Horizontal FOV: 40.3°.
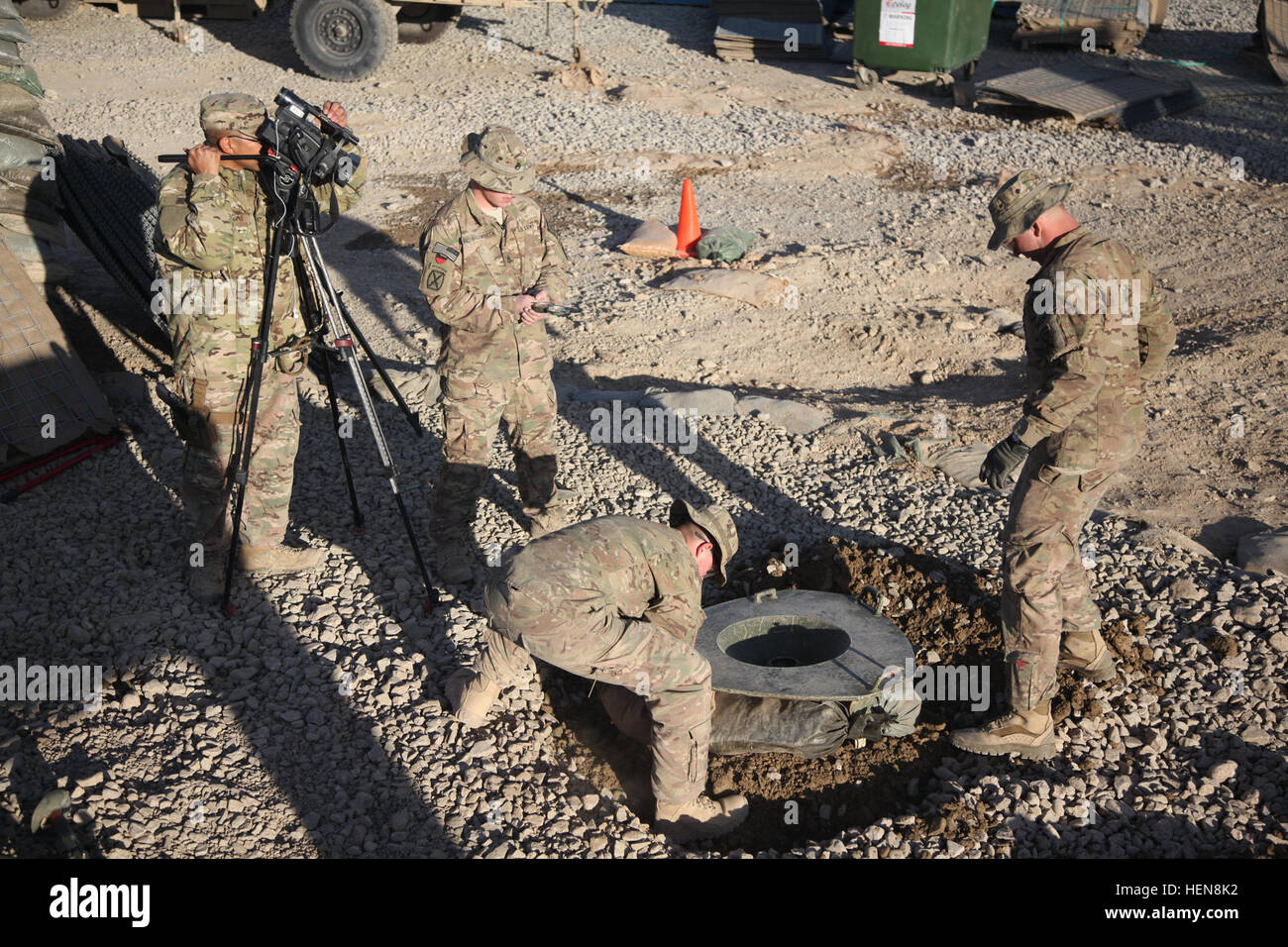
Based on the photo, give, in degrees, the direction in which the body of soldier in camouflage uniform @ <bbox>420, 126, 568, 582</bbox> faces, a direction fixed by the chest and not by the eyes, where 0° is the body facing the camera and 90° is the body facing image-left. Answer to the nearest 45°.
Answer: approximately 315°

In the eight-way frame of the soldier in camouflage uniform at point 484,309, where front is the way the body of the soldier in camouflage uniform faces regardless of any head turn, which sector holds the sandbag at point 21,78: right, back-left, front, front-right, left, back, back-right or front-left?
back

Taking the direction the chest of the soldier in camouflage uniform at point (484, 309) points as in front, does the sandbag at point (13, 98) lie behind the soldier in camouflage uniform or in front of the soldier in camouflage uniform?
behind

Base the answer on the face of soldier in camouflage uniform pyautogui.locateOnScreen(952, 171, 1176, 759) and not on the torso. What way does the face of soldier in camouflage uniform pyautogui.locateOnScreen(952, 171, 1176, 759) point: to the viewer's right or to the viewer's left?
to the viewer's left

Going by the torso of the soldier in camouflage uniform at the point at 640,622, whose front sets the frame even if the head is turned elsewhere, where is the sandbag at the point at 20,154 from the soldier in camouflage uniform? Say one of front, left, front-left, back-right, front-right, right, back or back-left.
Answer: back-left

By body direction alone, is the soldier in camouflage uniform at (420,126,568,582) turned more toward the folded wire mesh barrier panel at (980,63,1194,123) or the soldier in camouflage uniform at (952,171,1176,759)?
the soldier in camouflage uniform

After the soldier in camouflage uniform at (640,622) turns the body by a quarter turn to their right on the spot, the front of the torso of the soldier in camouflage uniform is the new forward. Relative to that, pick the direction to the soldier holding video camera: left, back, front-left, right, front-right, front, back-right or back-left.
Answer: back-right

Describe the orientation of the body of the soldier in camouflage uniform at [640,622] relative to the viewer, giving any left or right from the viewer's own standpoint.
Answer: facing to the right of the viewer

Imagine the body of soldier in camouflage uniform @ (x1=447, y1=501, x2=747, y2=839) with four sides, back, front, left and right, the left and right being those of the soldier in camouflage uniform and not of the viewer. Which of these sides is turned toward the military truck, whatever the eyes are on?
left
